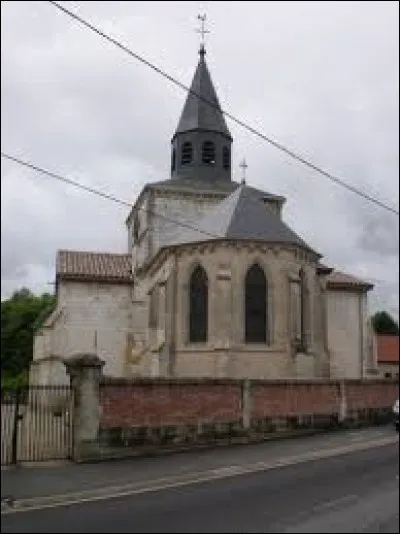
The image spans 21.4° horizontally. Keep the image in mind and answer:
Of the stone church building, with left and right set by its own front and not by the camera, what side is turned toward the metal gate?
back

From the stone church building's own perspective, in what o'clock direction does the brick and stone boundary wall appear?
The brick and stone boundary wall is roughly at 6 o'clock from the stone church building.

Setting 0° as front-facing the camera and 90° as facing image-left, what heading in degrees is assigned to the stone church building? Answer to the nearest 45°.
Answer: approximately 180°

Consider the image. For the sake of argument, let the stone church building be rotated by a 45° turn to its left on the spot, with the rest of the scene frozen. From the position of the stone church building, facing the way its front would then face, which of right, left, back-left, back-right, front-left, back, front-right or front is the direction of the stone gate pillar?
back-left
